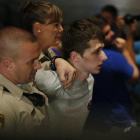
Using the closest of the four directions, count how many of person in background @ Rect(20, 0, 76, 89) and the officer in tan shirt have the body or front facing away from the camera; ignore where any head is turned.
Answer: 0

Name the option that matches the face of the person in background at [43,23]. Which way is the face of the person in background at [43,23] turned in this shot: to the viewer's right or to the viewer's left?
to the viewer's right

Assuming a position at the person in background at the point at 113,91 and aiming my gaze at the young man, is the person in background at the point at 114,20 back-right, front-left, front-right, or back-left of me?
back-right

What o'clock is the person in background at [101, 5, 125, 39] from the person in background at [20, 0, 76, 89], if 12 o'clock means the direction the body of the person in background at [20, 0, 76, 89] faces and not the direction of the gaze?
the person in background at [101, 5, 125, 39] is roughly at 10 o'clock from the person in background at [20, 0, 76, 89].

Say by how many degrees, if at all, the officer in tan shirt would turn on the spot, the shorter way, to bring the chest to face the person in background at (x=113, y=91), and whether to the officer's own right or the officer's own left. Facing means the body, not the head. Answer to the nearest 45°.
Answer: approximately 90° to the officer's own left

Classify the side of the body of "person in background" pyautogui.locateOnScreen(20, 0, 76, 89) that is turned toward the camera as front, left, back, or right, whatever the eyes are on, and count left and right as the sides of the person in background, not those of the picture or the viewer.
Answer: right

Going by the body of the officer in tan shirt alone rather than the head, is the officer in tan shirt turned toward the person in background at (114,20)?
no
